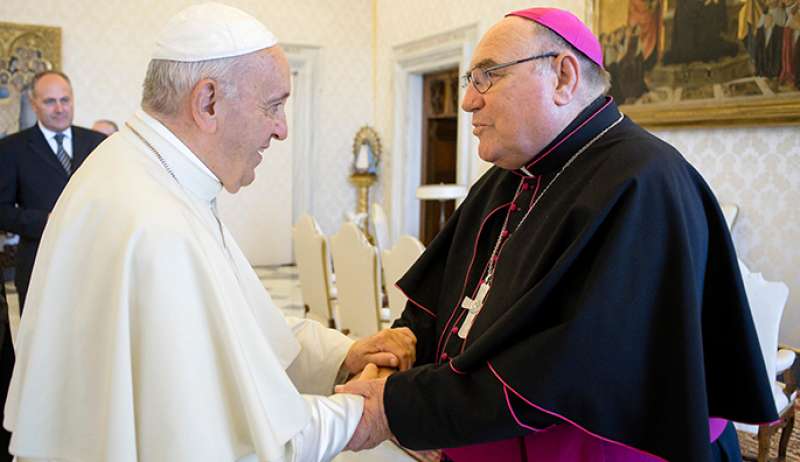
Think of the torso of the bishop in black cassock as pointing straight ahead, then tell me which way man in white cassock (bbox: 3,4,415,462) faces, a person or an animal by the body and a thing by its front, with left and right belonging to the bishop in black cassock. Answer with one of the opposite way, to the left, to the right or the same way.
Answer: the opposite way

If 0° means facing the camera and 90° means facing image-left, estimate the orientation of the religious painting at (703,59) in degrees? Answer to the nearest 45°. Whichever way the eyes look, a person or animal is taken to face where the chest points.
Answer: approximately 0°

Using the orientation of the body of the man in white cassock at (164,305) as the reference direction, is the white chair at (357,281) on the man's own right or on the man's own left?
on the man's own left

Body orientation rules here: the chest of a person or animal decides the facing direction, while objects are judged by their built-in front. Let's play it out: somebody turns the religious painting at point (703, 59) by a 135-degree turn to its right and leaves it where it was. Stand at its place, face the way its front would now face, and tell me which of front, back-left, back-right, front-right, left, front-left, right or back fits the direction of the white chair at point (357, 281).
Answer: left

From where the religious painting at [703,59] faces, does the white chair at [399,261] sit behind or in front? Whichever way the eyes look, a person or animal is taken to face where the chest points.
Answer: in front

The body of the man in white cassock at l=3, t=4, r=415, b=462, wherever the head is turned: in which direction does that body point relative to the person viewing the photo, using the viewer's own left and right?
facing to the right of the viewer

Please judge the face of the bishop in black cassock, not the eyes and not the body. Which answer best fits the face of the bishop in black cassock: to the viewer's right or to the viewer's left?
to the viewer's left

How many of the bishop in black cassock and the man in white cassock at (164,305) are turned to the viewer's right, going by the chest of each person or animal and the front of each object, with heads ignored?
1

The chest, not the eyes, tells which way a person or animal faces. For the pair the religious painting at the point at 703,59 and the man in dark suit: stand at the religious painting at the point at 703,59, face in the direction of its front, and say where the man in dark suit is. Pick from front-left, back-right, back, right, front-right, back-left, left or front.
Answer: front-right

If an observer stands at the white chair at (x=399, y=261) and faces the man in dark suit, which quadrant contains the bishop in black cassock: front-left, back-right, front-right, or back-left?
back-left

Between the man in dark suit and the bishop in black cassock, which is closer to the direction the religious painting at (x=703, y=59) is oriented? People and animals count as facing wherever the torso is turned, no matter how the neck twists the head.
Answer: the bishop in black cassock

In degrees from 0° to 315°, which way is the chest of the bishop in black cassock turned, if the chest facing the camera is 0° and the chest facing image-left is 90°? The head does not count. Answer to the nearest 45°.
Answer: approximately 45°

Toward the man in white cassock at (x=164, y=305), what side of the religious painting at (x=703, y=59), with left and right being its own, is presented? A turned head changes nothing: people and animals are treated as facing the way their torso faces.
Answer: front

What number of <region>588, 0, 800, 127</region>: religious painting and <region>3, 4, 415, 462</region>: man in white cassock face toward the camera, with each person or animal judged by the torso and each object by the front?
1
